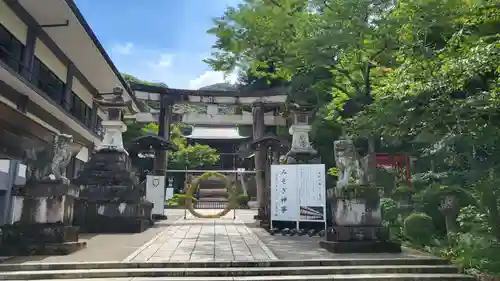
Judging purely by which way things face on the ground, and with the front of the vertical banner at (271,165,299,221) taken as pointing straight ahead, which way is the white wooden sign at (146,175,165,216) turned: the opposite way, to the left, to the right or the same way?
the same way

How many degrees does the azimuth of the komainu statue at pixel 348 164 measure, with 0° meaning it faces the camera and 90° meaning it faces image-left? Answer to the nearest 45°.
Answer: approximately 45°

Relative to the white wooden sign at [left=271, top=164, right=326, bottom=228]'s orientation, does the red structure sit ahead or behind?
behind

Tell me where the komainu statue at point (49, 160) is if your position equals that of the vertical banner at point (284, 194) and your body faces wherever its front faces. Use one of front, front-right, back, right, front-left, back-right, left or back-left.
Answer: front-right

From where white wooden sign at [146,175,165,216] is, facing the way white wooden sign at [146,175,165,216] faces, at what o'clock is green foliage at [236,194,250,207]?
The green foliage is roughly at 7 o'clock from the white wooden sign.

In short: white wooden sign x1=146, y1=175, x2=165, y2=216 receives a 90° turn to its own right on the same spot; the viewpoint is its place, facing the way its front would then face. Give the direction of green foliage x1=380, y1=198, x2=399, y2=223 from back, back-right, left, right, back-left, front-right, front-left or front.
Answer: back-left

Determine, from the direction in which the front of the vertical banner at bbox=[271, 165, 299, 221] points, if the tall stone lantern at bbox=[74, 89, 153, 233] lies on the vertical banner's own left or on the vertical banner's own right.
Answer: on the vertical banner's own right

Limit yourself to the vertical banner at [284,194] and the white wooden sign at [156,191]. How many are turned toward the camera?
2

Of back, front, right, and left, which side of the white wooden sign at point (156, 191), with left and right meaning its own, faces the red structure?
left

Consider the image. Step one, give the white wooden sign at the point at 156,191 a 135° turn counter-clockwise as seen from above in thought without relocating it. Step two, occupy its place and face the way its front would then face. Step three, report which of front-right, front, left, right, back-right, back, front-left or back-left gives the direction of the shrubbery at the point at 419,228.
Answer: right

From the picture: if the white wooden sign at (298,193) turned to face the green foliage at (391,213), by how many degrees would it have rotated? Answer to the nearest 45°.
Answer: approximately 90° to its left

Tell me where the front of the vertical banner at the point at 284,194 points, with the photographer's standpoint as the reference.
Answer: facing the viewer

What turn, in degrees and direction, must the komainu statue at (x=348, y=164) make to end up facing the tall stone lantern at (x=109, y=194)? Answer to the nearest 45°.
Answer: approximately 45° to its right

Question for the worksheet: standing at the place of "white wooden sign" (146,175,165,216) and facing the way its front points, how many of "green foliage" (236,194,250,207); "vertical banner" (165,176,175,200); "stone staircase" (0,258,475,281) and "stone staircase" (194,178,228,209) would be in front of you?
1

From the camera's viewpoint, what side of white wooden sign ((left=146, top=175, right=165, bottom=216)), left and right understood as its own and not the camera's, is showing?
front

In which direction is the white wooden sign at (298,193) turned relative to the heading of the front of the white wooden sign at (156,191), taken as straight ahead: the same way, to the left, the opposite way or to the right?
the same way

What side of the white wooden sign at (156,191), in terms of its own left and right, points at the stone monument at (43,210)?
front

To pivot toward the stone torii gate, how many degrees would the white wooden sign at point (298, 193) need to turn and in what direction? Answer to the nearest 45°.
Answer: approximately 135° to its right
